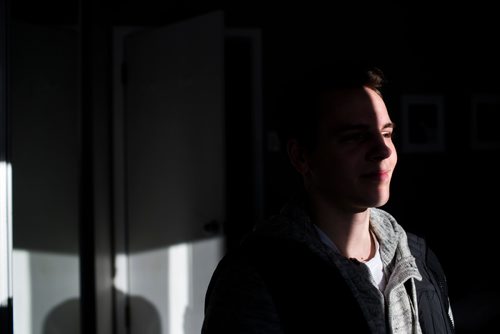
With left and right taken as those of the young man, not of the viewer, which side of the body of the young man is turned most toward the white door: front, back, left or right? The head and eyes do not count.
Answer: back

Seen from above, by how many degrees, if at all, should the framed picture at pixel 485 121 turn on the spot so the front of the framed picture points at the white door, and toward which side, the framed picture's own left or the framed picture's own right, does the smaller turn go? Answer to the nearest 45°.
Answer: approximately 45° to the framed picture's own right

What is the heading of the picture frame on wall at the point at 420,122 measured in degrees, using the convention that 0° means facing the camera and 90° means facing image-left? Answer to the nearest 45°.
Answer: approximately 0°

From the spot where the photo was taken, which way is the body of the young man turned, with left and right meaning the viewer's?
facing the viewer and to the right of the viewer

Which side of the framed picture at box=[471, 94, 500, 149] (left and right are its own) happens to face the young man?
front

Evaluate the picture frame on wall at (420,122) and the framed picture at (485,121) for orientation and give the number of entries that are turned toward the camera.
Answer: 2
